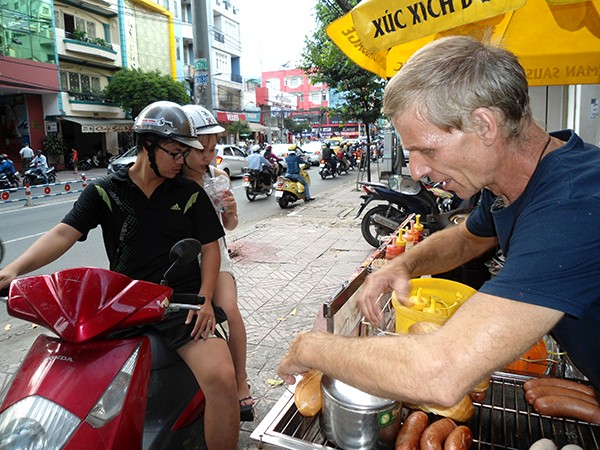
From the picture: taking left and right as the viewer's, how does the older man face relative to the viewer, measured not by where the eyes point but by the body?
facing to the left of the viewer

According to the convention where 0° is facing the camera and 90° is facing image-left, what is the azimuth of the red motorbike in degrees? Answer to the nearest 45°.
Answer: approximately 45°

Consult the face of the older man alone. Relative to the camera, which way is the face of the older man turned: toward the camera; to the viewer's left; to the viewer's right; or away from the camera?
to the viewer's left

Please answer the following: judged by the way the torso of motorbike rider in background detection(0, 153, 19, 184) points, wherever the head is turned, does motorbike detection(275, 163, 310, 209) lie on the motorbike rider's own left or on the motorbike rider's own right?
on the motorbike rider's own left

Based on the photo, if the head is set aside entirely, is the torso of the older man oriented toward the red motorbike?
yes

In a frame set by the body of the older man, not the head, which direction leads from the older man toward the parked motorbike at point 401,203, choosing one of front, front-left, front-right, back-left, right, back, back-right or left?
right

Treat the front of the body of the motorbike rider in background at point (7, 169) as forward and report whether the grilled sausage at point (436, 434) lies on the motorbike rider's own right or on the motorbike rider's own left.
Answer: on the motorbike rider's own left

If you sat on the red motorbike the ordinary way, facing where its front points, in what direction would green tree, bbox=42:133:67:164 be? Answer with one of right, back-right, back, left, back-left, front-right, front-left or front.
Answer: back-right

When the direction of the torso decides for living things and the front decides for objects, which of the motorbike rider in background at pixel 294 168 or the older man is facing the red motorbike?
the older man
